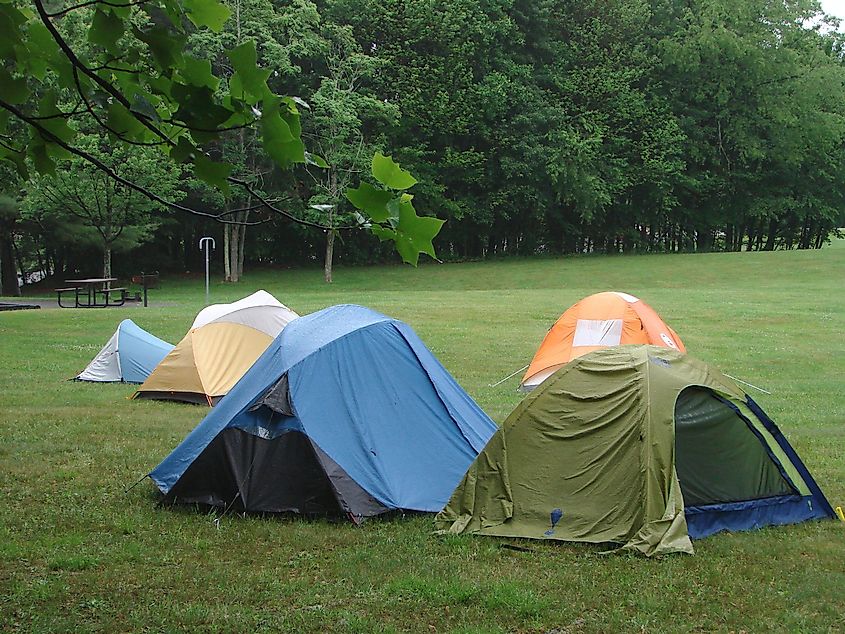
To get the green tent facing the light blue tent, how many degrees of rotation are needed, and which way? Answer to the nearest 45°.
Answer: approximately 180°

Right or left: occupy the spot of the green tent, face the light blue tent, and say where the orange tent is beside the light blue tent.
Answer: right

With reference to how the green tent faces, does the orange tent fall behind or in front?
behind

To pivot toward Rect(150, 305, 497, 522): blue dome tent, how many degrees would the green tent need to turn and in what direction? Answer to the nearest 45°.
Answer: approximately 135° to its right

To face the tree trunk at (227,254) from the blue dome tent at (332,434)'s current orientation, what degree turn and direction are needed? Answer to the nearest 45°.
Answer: approximately 135° to its right

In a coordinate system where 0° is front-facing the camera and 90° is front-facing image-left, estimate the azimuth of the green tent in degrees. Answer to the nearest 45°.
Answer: approximately 315°

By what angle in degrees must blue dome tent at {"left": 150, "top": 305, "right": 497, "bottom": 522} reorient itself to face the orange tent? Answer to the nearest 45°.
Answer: approximately 180°

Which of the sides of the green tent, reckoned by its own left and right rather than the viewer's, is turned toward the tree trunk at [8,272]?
back

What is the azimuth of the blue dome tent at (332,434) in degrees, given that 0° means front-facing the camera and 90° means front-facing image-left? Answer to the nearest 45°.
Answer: approximately 45°

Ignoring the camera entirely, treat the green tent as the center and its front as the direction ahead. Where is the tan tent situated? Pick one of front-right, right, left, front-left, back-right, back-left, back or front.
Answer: back
